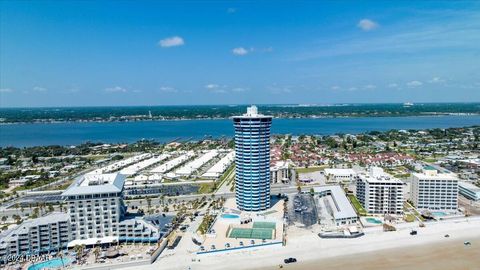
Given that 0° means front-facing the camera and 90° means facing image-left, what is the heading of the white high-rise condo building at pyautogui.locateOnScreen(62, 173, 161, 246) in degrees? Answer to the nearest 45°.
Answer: approximately 0°

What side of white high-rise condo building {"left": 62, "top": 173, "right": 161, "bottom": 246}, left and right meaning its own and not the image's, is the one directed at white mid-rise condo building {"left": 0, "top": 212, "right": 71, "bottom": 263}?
right

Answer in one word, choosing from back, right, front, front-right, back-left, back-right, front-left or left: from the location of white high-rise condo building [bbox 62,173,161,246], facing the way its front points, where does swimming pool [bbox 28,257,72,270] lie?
front-right

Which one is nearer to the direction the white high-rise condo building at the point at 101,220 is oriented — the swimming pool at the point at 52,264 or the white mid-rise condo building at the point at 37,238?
the swimming pool
